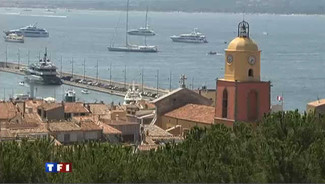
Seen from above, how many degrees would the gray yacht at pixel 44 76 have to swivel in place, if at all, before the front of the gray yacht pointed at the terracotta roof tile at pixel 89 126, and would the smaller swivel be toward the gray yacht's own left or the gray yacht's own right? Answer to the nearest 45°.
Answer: approximately 45° to the gray yacht's own left

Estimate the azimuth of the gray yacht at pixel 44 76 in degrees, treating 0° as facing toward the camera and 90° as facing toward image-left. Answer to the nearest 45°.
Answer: approximately 45°

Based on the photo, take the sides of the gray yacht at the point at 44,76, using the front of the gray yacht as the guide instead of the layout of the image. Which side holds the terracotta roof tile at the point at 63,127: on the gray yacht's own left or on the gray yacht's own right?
on the gray yacht's own left

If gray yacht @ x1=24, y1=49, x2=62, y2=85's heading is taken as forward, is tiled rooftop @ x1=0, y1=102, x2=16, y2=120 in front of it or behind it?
in front

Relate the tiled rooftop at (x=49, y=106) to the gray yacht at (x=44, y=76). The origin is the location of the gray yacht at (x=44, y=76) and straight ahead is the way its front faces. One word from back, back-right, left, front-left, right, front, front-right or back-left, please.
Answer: front-left

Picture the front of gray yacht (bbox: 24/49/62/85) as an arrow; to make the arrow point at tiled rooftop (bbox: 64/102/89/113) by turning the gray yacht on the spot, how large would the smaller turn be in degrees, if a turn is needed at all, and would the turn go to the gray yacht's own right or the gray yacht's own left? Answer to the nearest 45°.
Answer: approximately 45° to the gray yacht's own left
